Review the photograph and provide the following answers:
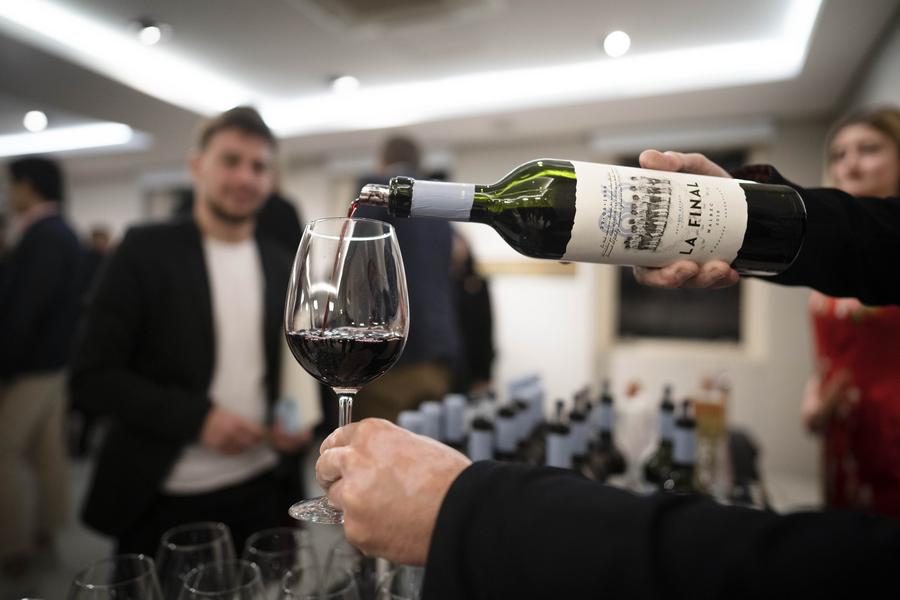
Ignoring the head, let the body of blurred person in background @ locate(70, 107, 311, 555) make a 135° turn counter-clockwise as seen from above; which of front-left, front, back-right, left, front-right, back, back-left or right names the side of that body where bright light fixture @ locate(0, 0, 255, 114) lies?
front

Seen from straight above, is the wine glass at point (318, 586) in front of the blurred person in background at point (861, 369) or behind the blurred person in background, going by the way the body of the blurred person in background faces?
in front

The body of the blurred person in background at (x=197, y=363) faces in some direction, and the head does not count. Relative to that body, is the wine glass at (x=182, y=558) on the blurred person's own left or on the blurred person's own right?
on the blurred person's own right

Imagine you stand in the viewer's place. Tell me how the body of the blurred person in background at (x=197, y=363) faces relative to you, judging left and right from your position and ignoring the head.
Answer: facing the viewer and to the right of the viewer

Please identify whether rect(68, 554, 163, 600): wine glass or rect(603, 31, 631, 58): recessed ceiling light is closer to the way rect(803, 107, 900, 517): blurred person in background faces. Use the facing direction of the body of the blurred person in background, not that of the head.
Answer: the wine glass

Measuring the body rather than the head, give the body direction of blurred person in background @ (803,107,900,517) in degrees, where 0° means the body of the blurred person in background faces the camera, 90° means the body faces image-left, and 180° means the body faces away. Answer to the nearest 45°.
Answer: approximately 45°

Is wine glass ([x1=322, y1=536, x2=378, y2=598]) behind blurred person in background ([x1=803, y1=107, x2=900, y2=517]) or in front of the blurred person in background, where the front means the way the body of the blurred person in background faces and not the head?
in front

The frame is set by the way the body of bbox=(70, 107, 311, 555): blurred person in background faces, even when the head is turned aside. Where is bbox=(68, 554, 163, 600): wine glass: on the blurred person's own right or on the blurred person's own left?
on the blurred person's own right

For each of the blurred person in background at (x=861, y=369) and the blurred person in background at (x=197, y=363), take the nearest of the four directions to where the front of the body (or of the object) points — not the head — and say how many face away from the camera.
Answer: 0

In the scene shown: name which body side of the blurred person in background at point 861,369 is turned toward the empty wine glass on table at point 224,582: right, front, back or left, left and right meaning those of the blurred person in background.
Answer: front
